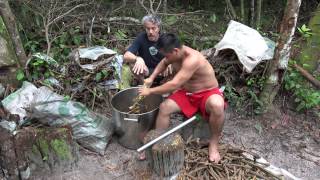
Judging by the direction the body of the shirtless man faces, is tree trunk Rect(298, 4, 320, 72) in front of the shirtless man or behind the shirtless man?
behind

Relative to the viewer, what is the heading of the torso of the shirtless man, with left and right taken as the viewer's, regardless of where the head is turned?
facing the viewer and to the left of the viewer

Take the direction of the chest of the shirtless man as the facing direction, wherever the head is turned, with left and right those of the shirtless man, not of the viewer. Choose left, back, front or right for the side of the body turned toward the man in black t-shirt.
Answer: right

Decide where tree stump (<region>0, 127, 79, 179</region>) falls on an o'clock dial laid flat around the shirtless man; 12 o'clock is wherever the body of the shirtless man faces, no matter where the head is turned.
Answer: The tree stump is roughly at 1 o'clock from the shirtless man.

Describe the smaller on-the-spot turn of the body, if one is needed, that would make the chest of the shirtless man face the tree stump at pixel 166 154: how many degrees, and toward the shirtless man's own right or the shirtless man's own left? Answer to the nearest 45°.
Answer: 0° — they already face it

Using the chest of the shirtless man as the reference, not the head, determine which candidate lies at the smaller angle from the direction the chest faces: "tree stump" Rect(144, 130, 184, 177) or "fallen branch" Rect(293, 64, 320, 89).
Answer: the tree stump

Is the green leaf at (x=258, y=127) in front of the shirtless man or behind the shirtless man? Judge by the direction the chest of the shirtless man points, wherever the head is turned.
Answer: behind

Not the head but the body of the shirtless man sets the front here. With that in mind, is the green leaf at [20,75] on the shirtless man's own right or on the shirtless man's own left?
on the shirtless man's own right

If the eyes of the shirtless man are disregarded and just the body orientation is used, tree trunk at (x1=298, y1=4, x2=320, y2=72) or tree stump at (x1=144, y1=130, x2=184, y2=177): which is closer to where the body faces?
the tree stump

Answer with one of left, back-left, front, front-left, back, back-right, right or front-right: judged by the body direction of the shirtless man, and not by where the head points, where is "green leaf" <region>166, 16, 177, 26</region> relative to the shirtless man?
back-right
